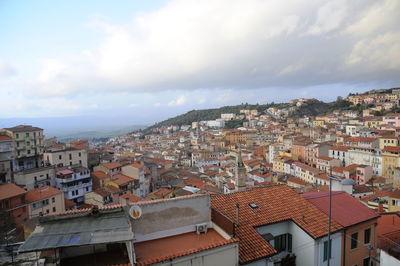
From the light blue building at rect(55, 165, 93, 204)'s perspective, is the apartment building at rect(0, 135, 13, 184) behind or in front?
behind

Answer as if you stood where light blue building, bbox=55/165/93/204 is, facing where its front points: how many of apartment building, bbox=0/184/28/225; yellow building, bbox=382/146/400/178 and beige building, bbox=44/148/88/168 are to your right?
1

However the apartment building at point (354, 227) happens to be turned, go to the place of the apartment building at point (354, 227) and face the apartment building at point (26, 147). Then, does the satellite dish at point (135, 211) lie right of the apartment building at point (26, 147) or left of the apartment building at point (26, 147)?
left

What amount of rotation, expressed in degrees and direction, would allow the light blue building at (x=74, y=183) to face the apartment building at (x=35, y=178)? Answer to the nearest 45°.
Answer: approximately 135° to its right

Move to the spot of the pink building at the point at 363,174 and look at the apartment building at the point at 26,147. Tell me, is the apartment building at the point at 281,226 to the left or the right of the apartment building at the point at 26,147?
left

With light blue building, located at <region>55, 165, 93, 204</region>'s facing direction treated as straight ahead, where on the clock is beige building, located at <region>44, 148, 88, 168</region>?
The beige building is roughly at 7 o'clock from the light blue building.

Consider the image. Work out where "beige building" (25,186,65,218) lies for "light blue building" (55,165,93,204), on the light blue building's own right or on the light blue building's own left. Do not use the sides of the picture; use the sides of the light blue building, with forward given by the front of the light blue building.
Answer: on the light blue building's own right

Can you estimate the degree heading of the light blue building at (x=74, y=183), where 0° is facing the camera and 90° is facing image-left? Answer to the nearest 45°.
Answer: approximately 315°
